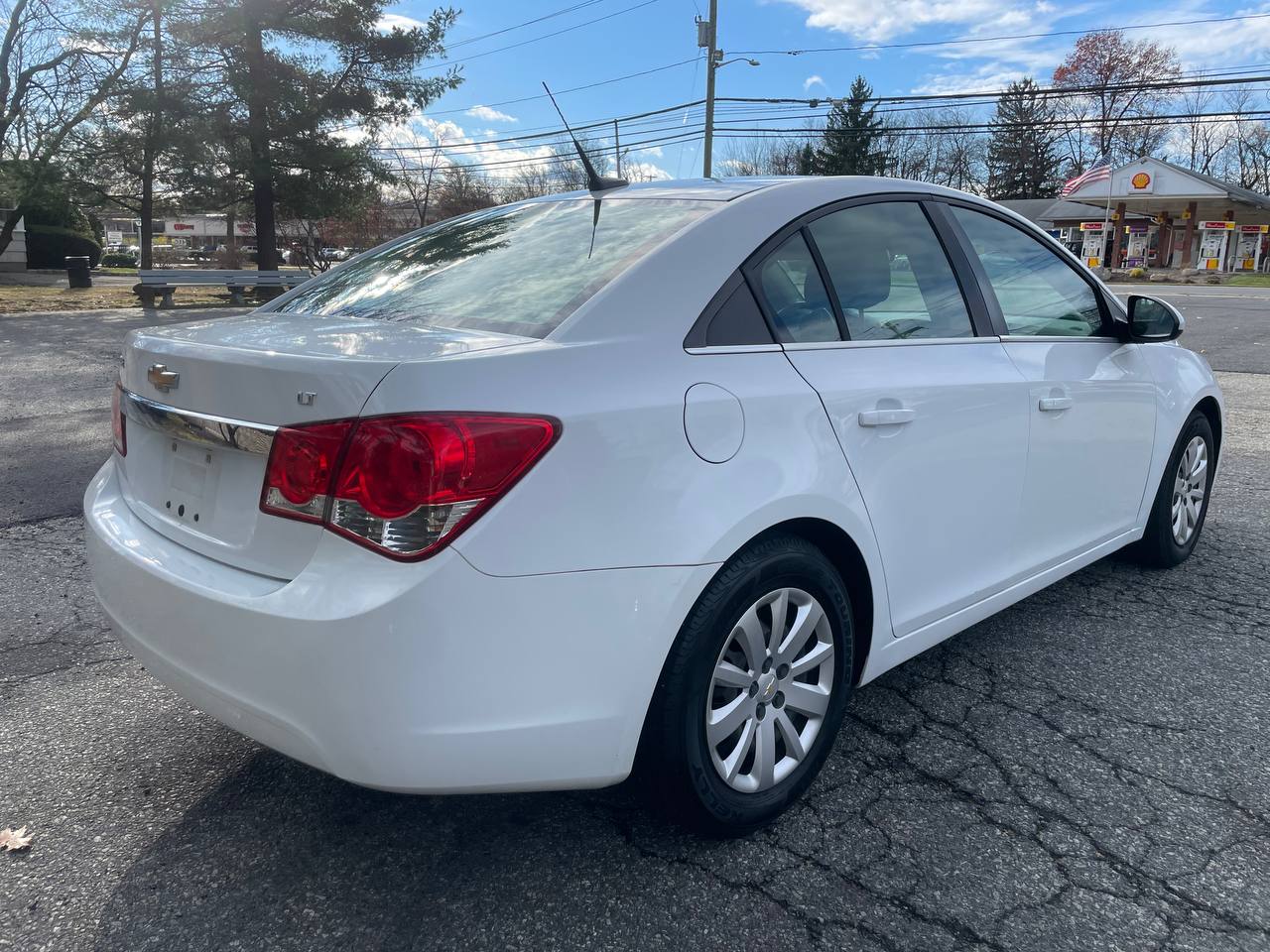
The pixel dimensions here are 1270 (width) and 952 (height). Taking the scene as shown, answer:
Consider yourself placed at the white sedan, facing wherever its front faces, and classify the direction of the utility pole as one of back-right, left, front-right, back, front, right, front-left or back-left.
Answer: front-left

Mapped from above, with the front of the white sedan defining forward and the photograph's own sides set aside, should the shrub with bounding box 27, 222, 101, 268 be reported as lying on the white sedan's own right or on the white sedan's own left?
on the white sedan's own left

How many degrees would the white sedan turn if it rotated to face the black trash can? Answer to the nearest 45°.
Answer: approximately 90° to its left

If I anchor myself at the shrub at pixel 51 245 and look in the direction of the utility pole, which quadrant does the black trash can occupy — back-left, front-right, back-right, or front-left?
front-right

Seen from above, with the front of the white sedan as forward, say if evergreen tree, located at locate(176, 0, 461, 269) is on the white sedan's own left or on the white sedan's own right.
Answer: on the white sedan's own left

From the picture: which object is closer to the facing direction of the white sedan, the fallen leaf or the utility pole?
the utility pole

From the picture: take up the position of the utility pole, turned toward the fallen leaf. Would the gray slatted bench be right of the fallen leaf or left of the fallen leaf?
right

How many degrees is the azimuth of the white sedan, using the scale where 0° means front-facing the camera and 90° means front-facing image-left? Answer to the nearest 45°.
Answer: approximately 225°

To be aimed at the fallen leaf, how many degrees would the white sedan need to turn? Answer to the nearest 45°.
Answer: approximately 135° to its left

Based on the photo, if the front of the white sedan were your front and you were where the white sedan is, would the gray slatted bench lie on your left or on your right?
on your left

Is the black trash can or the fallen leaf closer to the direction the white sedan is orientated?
the black trash can
